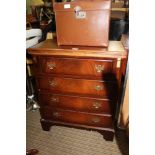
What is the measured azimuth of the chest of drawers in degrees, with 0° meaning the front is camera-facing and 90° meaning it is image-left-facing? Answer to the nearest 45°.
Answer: approximately 0°
